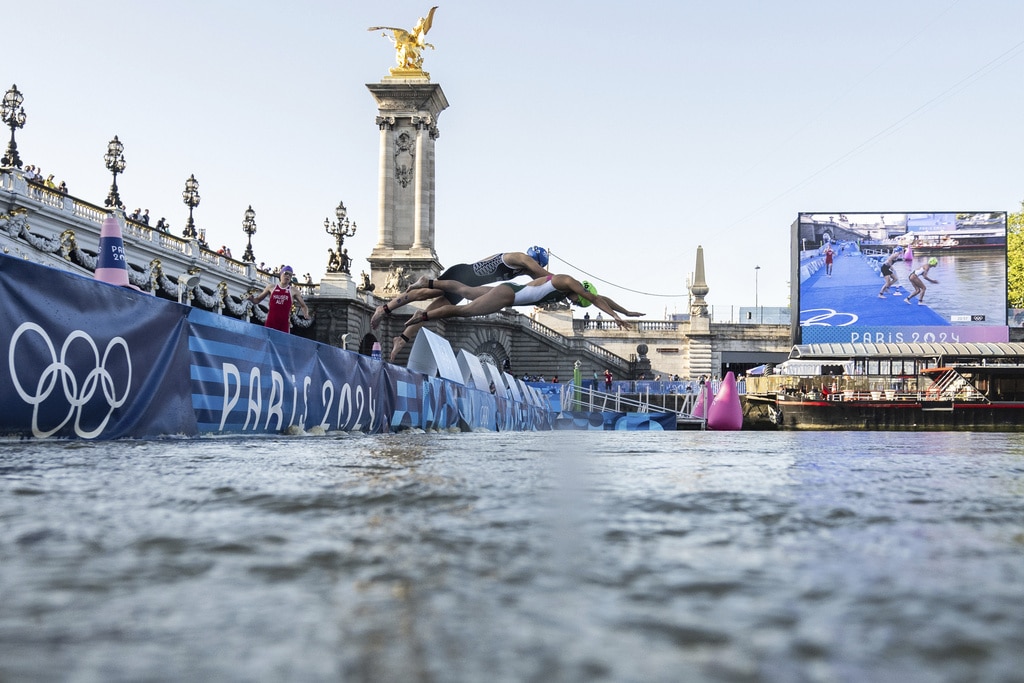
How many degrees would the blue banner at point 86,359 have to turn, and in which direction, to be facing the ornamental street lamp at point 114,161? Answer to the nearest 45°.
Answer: approximately 135° to its left

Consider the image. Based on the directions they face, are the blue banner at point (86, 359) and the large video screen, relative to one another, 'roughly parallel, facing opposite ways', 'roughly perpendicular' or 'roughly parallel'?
roughly perpendicular

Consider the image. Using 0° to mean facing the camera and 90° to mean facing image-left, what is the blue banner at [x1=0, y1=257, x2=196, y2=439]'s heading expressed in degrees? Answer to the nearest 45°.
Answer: approximately 315°

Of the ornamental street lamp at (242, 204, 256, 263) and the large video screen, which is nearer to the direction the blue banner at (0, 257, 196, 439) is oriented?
the large video screen

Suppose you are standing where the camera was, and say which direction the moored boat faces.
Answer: facing to the left of the viewer

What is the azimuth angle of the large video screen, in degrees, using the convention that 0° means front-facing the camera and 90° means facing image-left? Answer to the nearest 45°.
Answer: approximately 0°

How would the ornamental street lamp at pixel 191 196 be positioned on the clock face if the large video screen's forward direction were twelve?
The ornamental street lamp is roughly at 2 o'clock from the large video screen.

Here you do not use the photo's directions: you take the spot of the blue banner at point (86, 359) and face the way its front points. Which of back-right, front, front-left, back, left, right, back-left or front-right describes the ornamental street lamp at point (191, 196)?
back-left

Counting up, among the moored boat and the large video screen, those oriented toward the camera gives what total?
1
